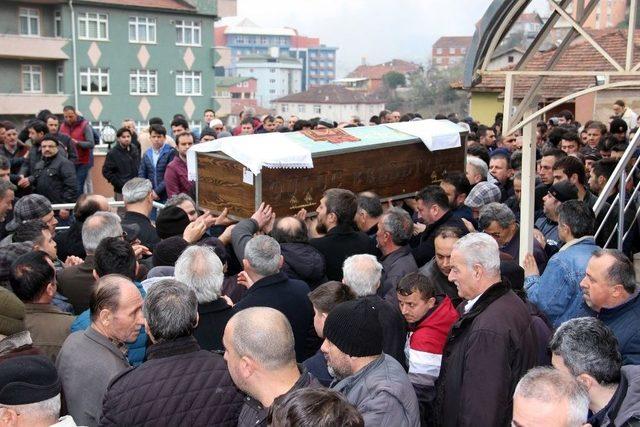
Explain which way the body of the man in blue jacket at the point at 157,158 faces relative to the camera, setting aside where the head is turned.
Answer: toward the camera

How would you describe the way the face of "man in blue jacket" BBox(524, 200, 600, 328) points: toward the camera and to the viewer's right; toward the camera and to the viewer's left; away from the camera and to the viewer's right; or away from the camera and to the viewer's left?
away from the camera and to the viewer's left

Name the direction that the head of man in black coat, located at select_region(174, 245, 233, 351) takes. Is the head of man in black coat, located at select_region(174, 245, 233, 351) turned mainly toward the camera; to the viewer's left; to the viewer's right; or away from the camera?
away from the camera

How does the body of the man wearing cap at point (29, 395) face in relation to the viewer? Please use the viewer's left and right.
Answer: facing away from the viewer and to the left of the viewer

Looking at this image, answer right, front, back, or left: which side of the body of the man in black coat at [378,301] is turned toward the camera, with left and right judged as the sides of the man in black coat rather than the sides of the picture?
back

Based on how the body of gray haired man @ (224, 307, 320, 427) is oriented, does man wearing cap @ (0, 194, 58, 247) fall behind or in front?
in front

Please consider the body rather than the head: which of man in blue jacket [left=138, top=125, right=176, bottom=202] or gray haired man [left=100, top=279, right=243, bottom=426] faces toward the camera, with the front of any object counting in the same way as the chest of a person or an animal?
the man in blue jacket

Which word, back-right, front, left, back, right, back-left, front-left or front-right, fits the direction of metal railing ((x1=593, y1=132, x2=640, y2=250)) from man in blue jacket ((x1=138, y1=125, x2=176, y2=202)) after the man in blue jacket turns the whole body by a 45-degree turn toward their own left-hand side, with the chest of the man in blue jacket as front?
front

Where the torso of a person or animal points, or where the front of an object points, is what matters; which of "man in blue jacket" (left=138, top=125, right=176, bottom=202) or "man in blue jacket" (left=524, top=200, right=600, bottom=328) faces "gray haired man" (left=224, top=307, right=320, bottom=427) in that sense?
"man in blue jacket" (left=138, top=125, right=176, bottom=202)

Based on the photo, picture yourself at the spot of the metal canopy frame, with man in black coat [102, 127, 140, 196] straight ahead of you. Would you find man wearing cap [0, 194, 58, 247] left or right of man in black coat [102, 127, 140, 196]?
left

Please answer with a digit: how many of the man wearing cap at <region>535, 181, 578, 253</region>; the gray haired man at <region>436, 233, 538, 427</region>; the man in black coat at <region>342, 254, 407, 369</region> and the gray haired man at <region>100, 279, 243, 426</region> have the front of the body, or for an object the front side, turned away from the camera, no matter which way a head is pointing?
2

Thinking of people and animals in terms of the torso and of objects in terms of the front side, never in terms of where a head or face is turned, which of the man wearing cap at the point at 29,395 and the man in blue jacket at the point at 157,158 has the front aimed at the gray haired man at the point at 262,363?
the man in blue jacket

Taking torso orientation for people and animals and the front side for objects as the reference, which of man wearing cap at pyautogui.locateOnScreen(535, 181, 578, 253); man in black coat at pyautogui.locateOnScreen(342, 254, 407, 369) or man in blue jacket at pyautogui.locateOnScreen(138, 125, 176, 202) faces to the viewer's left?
the man wearing cap

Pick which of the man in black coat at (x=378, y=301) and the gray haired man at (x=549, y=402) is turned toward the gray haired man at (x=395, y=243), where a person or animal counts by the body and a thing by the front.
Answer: the man in black coat

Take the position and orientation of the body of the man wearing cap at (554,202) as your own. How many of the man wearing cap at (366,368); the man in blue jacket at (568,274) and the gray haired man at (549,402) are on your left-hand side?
3

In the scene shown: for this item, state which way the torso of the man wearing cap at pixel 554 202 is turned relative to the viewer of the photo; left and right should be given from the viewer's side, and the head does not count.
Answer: facing to the left of the viewer

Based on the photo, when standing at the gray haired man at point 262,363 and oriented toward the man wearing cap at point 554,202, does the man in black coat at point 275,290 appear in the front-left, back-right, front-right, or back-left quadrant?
front-left
